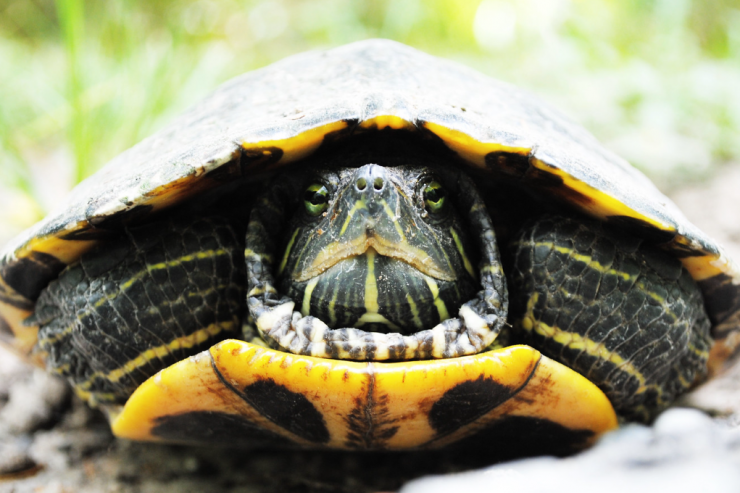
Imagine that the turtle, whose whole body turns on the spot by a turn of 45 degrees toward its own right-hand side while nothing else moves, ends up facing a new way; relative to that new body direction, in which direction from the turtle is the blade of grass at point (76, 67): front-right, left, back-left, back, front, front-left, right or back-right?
right

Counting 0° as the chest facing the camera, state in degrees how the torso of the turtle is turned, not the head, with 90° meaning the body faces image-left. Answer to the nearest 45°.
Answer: approximately 0°
